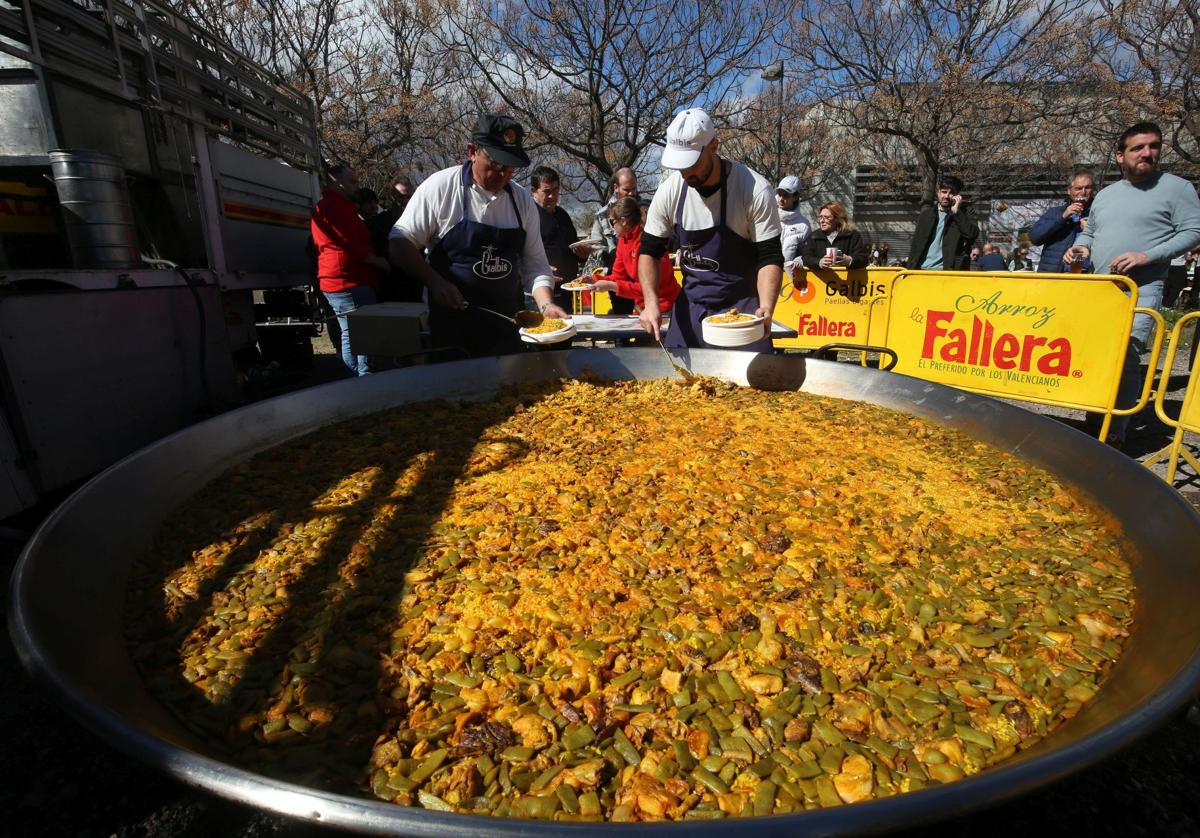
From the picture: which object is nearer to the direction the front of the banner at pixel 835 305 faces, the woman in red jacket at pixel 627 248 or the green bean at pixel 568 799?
the green bean

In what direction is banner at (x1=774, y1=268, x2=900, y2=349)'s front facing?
toward the camera

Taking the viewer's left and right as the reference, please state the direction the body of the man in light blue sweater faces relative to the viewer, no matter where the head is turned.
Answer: facing the viewer and to the left of the viewer

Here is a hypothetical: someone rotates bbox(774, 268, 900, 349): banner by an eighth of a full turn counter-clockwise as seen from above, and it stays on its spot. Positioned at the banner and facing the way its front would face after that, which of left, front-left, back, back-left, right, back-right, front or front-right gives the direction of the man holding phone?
left

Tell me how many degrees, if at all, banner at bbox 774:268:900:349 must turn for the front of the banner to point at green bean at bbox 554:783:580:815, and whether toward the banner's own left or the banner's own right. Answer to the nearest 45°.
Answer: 0° — it already faces it

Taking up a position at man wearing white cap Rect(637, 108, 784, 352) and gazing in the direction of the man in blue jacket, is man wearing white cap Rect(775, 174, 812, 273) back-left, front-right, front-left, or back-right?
front-left

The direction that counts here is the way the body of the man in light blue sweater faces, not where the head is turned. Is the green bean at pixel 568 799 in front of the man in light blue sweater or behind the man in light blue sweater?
in front

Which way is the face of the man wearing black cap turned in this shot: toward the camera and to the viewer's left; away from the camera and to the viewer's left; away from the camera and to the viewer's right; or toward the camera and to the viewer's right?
toward the camera and to the viewer's right

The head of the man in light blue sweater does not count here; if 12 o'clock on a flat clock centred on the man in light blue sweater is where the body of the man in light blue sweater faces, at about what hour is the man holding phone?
The man holding phone is roughly at 3 o'clock from the man in light blue sweater.

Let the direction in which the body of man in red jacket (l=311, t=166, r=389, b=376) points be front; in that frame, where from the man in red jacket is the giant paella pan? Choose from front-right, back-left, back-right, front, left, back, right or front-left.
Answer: right

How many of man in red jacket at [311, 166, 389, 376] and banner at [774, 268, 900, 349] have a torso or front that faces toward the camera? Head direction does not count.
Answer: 1

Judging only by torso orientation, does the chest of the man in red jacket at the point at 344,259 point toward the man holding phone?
yes

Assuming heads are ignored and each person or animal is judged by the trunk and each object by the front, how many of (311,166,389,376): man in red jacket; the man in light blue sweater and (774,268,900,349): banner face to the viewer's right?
1

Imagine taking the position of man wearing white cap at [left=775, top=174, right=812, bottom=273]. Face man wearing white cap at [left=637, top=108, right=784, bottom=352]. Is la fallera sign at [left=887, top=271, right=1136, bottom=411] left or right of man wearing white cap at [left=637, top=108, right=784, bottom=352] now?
left

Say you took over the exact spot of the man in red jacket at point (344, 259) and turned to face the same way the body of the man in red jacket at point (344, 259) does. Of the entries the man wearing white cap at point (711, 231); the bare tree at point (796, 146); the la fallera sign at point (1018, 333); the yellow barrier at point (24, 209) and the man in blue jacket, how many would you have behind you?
1
